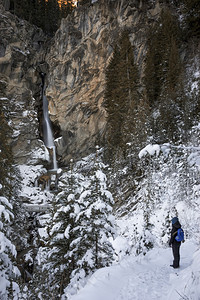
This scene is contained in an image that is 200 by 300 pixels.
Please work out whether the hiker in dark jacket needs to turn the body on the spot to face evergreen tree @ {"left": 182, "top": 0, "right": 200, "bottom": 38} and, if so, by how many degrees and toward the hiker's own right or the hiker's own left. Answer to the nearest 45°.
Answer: approximately 90° to the hiker's own right

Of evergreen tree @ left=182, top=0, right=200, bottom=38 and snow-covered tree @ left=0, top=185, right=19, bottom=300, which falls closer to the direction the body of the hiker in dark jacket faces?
the snow-covered tree

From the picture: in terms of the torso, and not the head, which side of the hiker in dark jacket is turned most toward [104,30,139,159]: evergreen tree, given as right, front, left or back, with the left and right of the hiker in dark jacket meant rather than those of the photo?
right

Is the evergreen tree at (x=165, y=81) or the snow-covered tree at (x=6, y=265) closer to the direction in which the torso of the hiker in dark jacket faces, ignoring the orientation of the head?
the snow-covered tree

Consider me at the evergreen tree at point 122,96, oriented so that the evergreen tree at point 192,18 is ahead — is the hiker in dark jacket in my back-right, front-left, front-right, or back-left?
back-right

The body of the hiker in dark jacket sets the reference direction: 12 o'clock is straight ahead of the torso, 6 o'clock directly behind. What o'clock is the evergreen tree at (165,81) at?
The evergreen tree is roughly at 3 o'clock from the hiker in dark jacket.

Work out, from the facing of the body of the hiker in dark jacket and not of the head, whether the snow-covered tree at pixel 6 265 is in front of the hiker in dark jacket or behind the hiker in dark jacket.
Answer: in front

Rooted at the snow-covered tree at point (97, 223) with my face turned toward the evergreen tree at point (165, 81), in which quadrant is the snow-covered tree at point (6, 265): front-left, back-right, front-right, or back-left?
back-left

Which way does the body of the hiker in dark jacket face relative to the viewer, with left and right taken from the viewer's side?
facing to the left of the viewer
